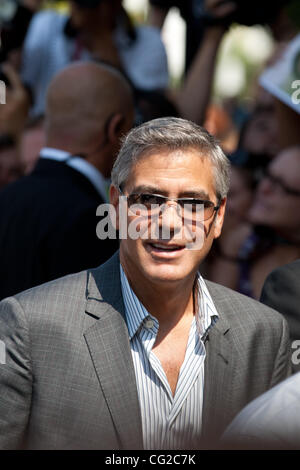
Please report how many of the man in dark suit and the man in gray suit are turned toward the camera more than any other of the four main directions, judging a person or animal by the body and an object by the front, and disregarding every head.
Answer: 1

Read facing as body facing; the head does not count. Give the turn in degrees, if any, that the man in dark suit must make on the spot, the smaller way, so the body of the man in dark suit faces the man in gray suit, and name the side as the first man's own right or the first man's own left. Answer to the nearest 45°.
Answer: approximately 135° to the first man's own right

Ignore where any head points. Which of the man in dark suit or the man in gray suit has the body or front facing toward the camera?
the man in gray suit

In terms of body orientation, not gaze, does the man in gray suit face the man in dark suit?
no

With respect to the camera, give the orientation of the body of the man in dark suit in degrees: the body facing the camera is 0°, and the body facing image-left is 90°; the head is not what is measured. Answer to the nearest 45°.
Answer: approximately 225°

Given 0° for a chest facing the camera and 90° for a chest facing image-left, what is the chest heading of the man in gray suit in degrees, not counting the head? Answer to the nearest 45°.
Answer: approximately 0°
